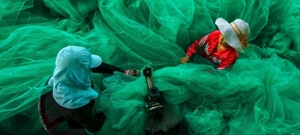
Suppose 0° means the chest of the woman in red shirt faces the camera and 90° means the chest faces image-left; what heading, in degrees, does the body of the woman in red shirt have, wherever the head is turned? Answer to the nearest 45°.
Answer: approximately 45°

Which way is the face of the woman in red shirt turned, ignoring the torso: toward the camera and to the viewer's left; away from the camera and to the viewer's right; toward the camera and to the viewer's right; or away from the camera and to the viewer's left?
toward the camera and to the viewer's left
